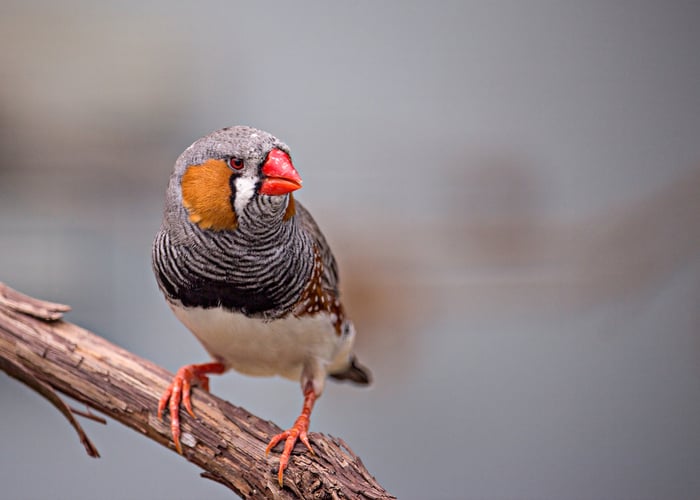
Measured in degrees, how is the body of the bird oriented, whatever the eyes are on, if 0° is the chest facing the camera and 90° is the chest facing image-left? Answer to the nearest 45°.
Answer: approximately 45°
